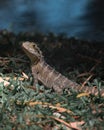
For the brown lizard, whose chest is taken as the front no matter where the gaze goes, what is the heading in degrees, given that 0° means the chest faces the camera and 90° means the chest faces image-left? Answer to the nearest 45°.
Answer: approximately 90°
